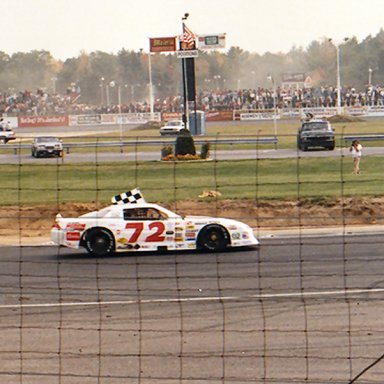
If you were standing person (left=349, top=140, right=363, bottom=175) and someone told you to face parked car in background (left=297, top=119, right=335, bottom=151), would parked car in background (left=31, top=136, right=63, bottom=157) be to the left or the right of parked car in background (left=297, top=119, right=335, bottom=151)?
left

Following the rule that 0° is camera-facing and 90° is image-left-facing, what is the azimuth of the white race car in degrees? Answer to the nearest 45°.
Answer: approximately 270°

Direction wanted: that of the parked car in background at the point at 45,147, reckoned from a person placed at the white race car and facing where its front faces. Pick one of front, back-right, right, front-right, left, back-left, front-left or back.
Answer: left

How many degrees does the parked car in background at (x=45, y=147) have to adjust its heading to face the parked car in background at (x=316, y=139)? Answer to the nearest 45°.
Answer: approximately 45° to its left
